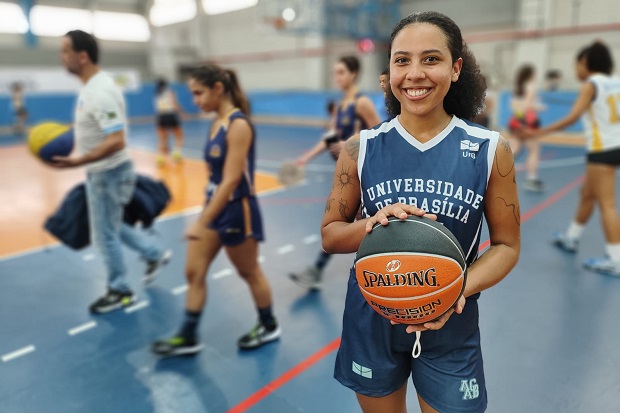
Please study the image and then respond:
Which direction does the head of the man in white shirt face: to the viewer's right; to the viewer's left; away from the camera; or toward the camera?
to the viewer's left

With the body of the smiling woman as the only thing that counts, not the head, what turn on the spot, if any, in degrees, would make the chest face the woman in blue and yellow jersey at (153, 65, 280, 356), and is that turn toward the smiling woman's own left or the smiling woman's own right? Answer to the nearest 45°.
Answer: approximately 135° to the smiling woman's own right

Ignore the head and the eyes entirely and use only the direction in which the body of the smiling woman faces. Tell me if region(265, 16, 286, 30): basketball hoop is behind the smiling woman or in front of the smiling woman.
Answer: behind

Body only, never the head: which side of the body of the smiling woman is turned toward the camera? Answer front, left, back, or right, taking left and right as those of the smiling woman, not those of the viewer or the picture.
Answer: front
